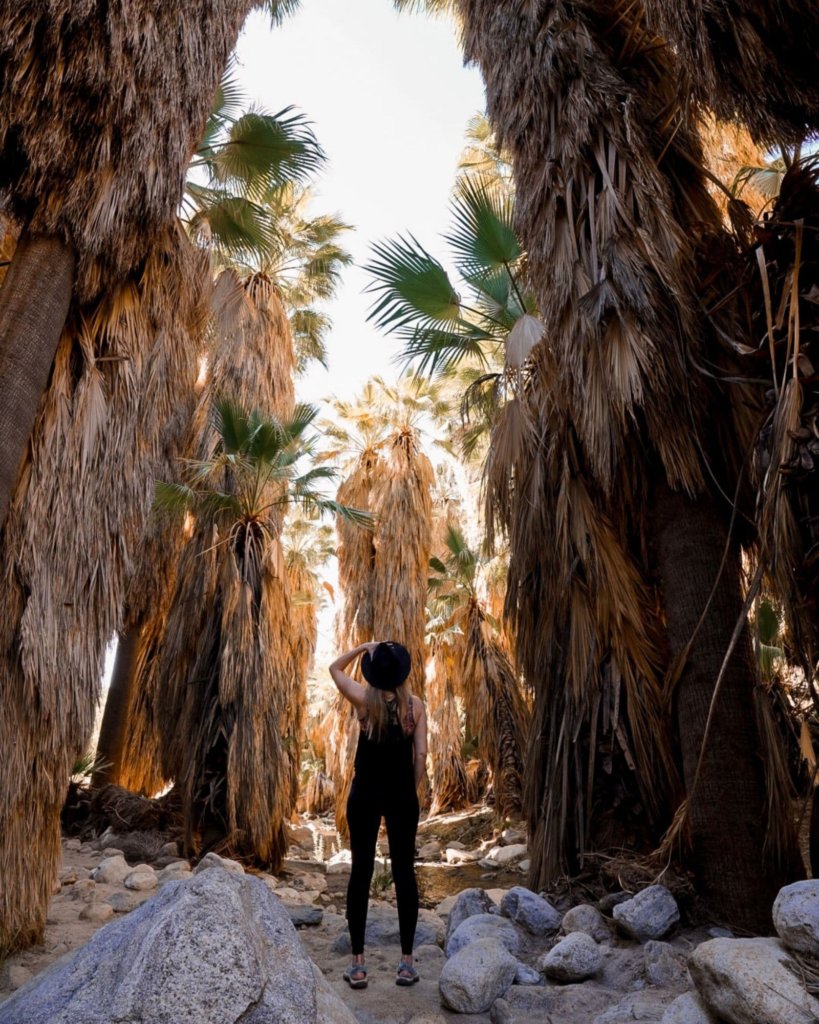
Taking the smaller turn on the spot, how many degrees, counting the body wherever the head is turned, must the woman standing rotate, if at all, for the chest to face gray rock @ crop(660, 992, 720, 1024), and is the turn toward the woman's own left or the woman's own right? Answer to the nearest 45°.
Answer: approximately 135° to the woman's own right

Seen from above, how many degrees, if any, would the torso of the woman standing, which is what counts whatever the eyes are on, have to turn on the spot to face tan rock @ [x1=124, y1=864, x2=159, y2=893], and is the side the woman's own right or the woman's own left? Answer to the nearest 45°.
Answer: approximately 45° to the woman's own left

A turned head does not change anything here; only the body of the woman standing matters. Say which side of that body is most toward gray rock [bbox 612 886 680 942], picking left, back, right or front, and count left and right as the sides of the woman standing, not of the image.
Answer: right

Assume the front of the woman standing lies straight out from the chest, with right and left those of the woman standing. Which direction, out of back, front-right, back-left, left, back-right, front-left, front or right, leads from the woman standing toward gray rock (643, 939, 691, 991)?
right

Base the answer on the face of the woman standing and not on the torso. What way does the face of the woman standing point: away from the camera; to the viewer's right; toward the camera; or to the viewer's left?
away from the camera

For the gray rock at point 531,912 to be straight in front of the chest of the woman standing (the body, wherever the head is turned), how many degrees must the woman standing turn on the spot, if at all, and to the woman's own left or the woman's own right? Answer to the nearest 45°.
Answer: approximately 45° to the woman's own right

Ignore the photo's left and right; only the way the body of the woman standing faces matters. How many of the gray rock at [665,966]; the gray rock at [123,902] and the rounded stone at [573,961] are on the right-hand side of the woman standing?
2

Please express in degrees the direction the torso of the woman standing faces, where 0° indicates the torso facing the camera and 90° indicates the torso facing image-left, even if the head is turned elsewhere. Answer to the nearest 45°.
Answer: approximately 180°

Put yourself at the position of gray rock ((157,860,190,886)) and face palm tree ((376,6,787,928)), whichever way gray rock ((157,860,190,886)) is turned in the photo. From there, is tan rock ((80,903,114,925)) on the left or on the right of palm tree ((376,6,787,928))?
right

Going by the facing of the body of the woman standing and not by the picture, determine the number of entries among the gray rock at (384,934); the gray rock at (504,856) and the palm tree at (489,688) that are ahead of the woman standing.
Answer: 3
